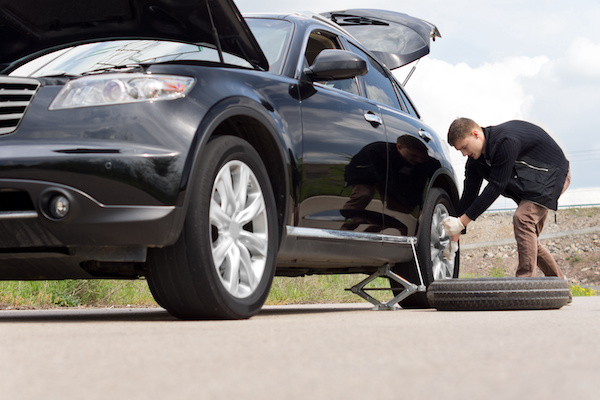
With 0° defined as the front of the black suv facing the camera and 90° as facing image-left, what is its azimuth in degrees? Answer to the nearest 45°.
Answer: approximately 45°

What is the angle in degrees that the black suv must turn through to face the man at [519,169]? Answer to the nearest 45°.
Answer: approximately 180°

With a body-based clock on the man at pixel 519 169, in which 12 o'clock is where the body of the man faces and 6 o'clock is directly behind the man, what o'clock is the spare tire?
The spare tire is roughly at 9 o'clock from the man.

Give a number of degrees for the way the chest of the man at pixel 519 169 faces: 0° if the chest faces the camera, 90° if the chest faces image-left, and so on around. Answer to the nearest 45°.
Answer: approximately 90°

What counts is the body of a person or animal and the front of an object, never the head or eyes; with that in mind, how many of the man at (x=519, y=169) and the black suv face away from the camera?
0

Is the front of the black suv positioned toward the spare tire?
no

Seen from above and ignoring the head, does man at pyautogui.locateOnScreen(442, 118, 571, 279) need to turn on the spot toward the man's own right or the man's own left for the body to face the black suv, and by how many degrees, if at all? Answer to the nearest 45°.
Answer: approximately 45° to the man's own left

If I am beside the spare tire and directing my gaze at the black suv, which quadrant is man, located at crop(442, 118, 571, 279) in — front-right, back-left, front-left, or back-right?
back-right
